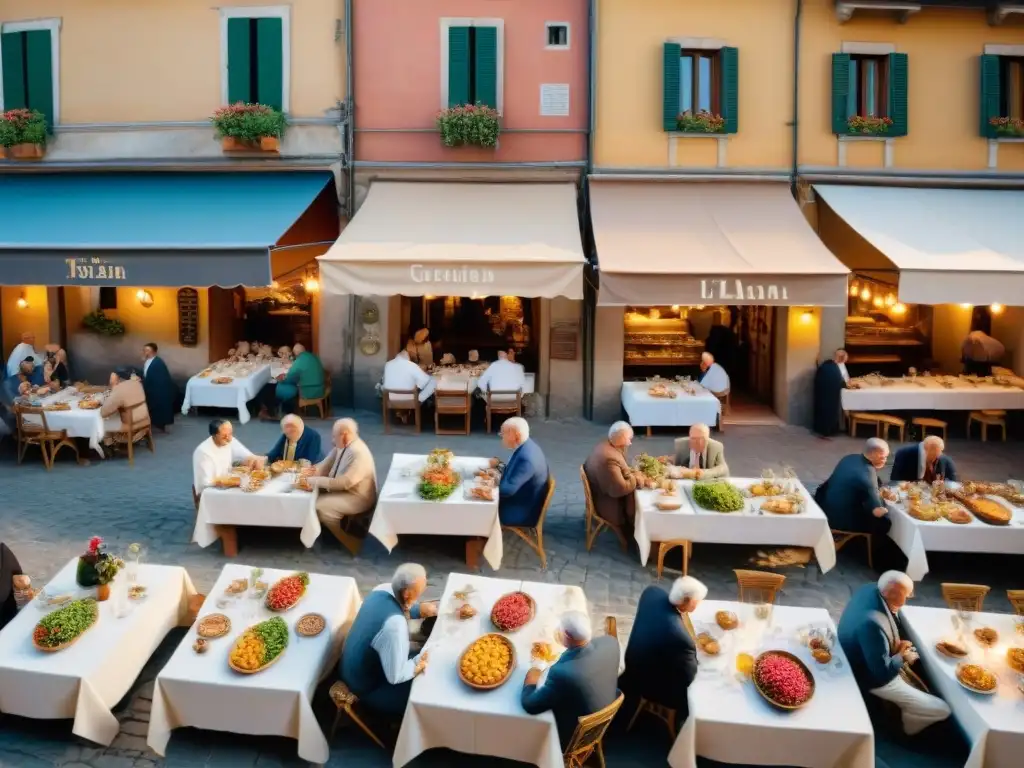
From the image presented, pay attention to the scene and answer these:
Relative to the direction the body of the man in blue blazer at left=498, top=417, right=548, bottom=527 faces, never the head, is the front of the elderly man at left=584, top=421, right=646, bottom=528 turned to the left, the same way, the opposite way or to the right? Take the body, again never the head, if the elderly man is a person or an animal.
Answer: the opposite way

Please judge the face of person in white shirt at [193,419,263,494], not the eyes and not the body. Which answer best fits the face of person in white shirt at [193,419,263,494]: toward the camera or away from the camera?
toward the camera

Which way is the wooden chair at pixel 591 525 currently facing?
to the viewer's right

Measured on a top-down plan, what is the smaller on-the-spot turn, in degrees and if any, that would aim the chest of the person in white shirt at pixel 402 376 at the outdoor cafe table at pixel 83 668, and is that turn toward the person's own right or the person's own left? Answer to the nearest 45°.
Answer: approximately 180°

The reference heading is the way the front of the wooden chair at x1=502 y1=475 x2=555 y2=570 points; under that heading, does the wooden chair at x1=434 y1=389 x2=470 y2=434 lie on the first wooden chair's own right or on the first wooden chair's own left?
on the first wooden chair's own right

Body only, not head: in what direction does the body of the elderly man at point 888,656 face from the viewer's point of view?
to the viewer's right

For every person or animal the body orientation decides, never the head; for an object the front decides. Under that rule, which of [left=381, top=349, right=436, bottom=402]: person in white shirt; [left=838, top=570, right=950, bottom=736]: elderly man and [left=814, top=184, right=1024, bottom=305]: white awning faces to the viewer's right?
the elderly man

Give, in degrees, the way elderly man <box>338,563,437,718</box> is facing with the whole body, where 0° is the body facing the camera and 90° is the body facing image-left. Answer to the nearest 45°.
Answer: approximately 270°

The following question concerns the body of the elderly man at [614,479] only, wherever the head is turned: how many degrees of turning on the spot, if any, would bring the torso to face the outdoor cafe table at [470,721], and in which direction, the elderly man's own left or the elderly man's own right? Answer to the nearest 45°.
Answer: approximately 90° to the elderly man's own right

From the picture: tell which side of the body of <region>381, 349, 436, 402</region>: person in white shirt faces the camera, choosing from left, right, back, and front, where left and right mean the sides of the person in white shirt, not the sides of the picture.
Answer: back

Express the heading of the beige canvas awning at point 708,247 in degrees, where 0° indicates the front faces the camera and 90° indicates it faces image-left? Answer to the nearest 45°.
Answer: approximately 0°

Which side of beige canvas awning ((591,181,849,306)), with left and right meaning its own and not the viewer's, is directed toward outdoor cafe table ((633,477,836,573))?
front

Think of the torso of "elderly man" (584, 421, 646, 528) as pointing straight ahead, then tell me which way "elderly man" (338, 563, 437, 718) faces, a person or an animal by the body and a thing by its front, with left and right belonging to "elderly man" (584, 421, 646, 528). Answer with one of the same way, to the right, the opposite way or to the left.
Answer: the same way

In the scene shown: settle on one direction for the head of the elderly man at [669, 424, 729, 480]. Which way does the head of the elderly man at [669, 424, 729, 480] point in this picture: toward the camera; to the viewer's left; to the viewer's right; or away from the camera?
toward the camera

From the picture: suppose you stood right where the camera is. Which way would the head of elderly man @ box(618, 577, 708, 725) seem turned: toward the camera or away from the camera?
away from the camera

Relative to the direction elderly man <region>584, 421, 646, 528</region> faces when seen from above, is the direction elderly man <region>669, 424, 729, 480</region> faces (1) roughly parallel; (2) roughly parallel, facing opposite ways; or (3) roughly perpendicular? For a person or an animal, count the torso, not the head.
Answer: roughly perpendicular

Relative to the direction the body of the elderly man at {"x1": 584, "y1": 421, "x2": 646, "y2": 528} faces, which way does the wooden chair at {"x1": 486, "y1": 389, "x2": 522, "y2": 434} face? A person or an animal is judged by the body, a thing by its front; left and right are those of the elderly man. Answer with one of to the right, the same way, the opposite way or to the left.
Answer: to the left

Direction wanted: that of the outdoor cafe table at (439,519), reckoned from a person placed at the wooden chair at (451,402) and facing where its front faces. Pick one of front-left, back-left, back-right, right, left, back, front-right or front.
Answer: back

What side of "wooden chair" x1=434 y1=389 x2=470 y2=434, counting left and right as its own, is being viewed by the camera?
back

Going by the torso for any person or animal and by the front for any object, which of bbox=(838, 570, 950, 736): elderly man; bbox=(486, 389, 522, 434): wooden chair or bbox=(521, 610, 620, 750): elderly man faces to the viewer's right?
bbox=(838, 570, 950, 736): elderly man

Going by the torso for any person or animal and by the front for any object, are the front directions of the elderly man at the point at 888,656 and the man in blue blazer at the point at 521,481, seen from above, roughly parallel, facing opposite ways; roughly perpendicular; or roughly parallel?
roughly parallel, facing opposite ways
